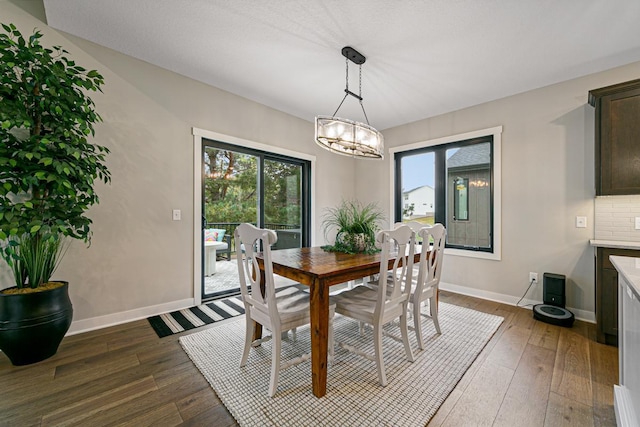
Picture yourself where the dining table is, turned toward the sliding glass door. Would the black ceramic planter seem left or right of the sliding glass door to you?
left

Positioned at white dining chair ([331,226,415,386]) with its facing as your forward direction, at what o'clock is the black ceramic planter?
The black ceramic planter is roughly at 10 o'clock from the white dining chair.

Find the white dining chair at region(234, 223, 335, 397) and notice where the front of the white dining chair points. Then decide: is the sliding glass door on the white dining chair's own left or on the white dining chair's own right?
on the white dining chair's own left

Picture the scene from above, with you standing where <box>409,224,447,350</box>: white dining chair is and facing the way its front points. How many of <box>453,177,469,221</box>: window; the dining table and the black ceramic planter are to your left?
2

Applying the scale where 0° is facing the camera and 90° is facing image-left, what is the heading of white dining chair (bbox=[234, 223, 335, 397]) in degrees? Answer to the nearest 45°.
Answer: approximately 225°

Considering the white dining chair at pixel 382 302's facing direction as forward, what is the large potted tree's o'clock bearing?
The large potted tree is roughly at 10 o'clock from the white dining chair.

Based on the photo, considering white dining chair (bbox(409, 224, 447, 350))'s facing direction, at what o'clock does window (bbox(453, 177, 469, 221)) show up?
The window is roughly at 2 o'clock from the white dining chair.

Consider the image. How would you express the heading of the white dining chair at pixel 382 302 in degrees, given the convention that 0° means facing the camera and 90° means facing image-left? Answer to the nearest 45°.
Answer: approximately 135°

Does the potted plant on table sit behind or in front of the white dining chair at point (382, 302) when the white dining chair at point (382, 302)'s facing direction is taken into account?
in front

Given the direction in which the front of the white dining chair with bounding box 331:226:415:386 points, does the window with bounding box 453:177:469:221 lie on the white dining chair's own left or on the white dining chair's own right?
on the white dining chair's own right

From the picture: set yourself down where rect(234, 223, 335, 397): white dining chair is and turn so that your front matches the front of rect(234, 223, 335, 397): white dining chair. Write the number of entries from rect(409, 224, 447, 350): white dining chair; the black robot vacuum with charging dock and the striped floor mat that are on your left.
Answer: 1

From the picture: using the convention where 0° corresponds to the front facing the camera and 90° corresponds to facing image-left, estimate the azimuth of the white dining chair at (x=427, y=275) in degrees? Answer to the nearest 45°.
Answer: approximately 135°

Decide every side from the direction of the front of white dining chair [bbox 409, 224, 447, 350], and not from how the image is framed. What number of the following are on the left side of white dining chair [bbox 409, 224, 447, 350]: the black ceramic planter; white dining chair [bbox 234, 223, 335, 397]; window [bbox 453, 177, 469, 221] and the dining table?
3
